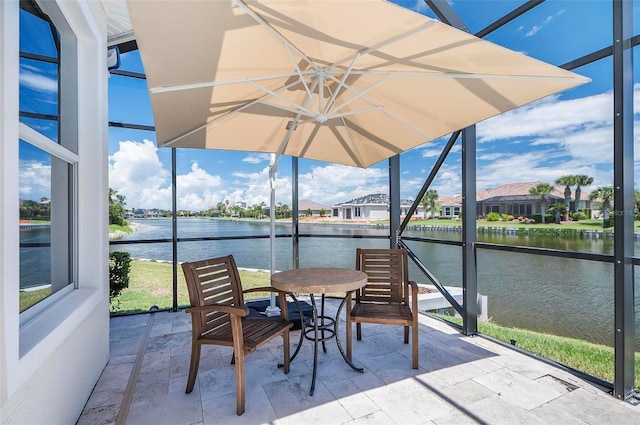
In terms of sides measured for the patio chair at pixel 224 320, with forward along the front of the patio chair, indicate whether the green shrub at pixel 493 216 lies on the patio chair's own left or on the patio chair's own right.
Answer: on the patio chair's own left

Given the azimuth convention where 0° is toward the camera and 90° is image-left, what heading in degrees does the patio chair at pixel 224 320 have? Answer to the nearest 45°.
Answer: approximately 315°

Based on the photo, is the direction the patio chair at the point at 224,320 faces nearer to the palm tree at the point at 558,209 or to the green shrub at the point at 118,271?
the palm tree
